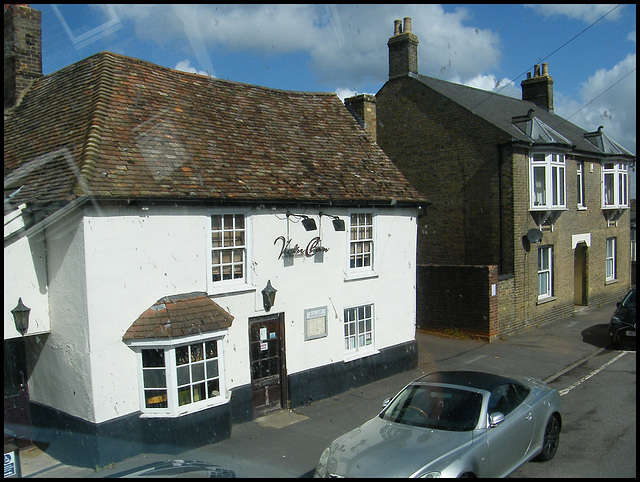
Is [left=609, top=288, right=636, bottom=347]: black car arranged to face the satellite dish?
no

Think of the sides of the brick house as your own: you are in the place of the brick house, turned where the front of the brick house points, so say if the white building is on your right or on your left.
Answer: on your right

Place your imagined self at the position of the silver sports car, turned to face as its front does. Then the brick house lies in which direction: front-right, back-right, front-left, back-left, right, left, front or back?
back-right

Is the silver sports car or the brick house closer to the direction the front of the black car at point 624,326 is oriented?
the silver sports car

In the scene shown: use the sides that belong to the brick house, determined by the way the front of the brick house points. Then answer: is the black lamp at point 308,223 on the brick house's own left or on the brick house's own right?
on the brick house's own right

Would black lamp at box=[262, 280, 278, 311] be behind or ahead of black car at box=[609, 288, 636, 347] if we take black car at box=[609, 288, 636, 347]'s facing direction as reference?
ahead

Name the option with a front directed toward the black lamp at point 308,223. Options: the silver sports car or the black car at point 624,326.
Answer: the black car

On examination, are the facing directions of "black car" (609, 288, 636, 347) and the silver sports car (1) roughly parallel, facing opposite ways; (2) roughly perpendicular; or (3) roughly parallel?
roughly parallel

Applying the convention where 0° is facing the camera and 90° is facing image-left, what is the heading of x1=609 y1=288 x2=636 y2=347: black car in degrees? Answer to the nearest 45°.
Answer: approximately 45°

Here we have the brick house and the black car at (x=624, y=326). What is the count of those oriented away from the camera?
0

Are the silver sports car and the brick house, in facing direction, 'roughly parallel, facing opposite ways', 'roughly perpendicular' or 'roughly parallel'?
roughly perpendicular

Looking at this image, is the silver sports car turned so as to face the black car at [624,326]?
no

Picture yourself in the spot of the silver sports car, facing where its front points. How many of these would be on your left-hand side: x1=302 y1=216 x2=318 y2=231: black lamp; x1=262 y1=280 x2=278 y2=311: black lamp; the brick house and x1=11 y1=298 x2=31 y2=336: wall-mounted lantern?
0

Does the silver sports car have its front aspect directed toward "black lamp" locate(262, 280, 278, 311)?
no

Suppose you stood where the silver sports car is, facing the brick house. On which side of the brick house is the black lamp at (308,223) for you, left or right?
left

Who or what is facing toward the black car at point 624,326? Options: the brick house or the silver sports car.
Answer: the brick house

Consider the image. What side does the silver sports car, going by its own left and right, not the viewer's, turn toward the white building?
right

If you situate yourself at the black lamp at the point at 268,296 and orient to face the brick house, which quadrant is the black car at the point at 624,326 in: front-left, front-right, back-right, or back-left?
front-right
